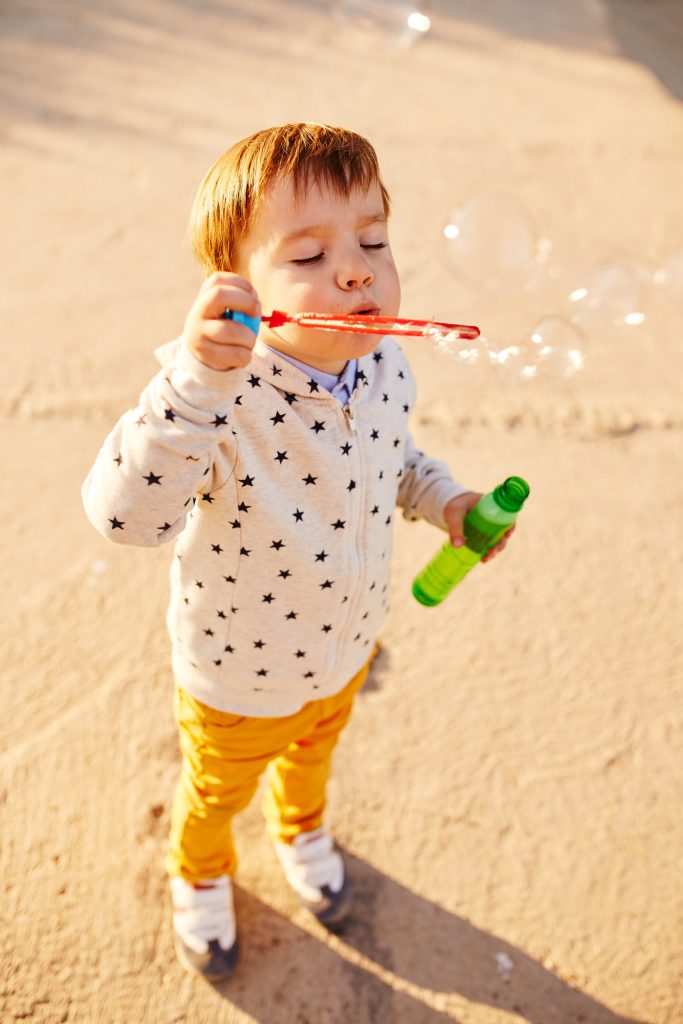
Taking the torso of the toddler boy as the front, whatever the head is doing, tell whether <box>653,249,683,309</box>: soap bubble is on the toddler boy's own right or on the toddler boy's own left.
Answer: on the toddler boy's own left

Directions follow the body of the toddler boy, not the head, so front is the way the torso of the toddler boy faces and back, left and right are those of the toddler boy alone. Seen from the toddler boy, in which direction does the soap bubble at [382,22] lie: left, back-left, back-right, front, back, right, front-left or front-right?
back-left

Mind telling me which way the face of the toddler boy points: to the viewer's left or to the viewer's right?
to the viewer's right

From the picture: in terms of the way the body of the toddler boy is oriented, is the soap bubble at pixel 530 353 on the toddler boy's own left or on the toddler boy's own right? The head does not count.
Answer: on the toddler boy's own left

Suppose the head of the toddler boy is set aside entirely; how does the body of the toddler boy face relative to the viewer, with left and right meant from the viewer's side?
facing the viewer and to the right of the viewer
